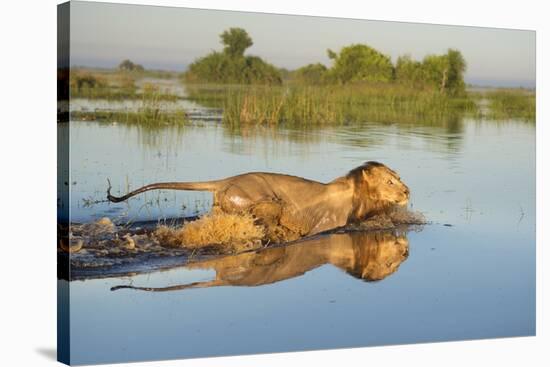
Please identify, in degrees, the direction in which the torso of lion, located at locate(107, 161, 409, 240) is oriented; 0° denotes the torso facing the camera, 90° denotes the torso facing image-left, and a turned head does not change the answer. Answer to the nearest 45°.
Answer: approximately 270°

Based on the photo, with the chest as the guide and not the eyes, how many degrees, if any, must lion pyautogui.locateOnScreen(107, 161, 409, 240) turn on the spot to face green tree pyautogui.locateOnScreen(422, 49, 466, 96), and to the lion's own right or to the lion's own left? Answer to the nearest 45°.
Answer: approximately 45° to the lion's own left

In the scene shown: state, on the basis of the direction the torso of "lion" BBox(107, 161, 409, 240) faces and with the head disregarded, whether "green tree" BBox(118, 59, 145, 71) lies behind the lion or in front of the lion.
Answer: behind

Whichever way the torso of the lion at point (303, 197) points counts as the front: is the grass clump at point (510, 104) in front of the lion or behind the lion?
in front
